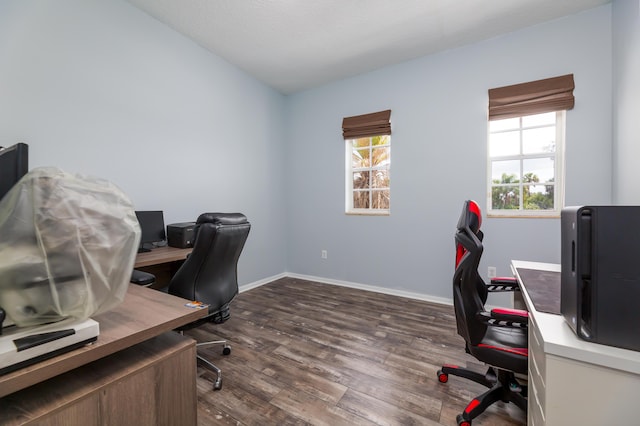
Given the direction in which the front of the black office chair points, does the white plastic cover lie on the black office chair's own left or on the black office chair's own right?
on the black office chair's own left

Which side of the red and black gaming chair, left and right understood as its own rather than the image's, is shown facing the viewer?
right

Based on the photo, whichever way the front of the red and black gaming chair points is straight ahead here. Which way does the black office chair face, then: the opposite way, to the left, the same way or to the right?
the opposite way

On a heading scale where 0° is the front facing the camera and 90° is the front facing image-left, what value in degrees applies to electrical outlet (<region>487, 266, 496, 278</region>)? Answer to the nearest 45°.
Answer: approximately 0°

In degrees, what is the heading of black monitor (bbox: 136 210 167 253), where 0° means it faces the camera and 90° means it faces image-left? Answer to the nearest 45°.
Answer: approximately 315°

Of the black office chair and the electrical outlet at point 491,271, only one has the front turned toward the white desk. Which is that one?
the electrical outlet

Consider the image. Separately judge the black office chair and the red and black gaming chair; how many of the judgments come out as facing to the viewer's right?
1

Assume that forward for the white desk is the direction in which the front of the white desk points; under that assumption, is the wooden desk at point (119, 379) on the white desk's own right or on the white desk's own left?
on the white desk's own left

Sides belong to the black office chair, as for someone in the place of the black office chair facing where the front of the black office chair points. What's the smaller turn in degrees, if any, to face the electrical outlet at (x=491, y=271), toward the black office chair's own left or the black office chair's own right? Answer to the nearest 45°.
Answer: approximately 135° to the black office chair's own right

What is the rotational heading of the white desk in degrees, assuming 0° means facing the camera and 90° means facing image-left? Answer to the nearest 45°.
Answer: approximately 90°

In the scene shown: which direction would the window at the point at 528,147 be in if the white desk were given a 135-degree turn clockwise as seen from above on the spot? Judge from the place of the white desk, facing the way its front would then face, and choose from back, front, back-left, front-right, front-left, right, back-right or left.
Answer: front-left

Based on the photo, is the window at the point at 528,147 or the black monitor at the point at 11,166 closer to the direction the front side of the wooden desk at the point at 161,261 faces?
the window

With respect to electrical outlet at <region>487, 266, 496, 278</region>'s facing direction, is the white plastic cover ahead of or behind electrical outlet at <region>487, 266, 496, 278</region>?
ahead
